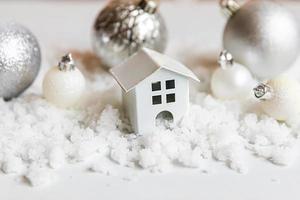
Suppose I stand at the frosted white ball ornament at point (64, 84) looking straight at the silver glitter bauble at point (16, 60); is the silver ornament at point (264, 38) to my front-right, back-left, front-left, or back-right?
back-right

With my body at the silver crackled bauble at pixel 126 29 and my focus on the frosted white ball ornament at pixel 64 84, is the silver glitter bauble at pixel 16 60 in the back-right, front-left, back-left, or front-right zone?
front-right

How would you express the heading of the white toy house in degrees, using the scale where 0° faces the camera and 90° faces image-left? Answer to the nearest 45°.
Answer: approximately 315°
